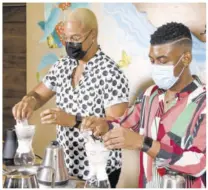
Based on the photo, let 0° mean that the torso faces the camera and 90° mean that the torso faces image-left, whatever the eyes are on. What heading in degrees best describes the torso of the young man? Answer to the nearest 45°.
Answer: approximately 45°

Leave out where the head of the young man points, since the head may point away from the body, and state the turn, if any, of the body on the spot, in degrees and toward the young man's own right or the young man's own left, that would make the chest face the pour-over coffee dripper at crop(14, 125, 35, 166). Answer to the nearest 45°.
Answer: approximately 45° to the young man's own right
